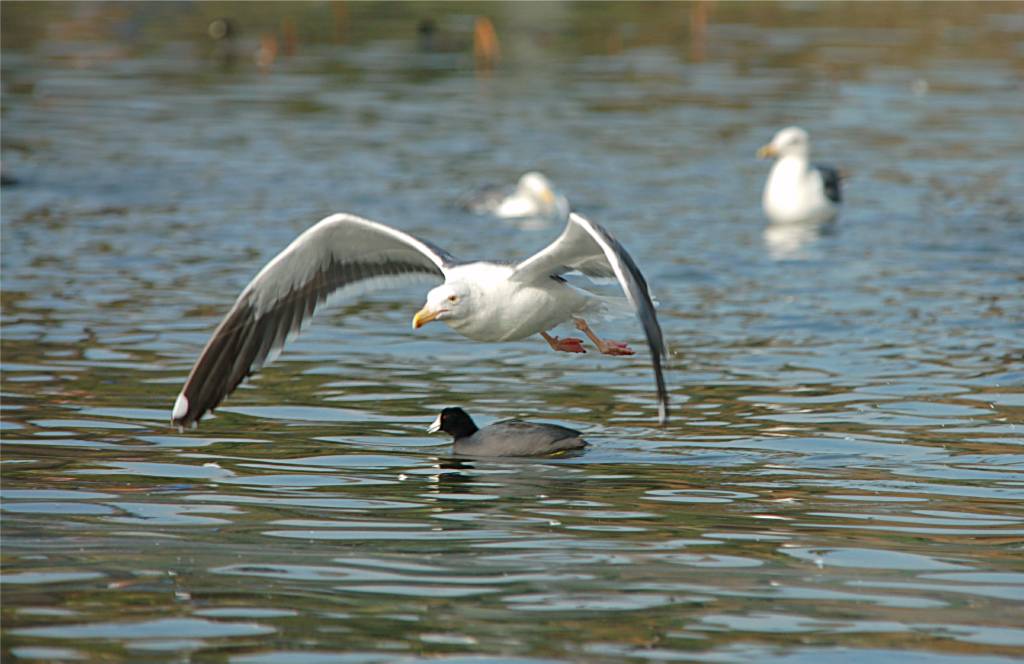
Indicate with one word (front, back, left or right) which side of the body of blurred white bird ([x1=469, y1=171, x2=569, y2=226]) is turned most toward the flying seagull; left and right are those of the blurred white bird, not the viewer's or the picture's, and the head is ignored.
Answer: right

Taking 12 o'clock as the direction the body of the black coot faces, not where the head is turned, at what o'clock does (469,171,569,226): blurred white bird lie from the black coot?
The blurred white bird is roughly at 3 o'clock from the black coot.

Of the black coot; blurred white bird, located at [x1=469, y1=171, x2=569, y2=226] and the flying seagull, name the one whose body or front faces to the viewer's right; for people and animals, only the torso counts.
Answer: the blurred white bird

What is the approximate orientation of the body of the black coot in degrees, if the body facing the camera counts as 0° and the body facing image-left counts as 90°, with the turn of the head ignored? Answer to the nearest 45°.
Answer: approximately 90°

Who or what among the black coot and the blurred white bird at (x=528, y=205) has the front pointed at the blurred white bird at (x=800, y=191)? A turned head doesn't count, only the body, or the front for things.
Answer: the blurred white bird at (x=528, y=205)

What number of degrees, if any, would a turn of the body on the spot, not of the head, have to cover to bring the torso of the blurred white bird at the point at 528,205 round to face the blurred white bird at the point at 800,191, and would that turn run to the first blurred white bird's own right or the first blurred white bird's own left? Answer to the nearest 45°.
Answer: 0° — it already faces it

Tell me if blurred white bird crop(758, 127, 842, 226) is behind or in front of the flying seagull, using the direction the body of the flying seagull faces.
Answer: behind

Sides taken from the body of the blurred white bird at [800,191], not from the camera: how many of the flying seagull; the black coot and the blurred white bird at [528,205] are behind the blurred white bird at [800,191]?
0

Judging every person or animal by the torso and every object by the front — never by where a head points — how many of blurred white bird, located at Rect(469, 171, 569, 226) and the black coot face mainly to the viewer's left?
1

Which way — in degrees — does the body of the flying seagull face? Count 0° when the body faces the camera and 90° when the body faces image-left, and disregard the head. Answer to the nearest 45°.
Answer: approximately 45°

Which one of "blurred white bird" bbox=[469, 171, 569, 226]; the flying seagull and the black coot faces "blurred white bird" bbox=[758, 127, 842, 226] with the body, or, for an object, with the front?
"blurred white bird" bbox=[469, 171, 569, 226]

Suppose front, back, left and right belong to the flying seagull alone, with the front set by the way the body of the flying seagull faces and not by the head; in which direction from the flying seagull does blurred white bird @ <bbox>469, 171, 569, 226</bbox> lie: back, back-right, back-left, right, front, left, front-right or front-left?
back-right

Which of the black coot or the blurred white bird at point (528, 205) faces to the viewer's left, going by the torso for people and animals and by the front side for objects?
the black coot

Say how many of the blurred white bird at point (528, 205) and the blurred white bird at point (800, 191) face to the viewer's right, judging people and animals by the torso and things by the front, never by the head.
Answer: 1

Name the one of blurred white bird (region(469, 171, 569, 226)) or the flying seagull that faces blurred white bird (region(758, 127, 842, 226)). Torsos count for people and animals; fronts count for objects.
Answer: blurred white bird (region(469, 171, 569, 226))

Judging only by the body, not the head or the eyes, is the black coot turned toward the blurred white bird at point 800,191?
no

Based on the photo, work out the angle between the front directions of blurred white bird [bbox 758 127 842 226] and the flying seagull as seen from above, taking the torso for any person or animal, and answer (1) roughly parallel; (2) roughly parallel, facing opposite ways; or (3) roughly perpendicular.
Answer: roughly parallel

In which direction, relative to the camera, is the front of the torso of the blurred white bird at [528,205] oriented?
to the viewer's right

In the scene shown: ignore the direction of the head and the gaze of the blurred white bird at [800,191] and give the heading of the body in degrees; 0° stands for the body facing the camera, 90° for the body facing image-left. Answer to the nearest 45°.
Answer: approximately 45°
